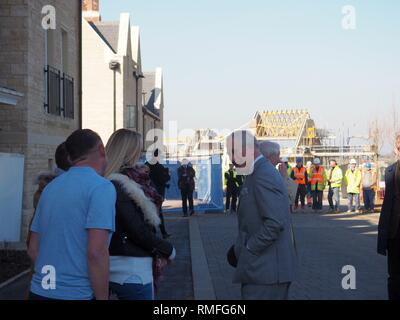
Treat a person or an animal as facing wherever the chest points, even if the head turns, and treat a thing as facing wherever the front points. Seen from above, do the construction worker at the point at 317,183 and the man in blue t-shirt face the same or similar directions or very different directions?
very different directions

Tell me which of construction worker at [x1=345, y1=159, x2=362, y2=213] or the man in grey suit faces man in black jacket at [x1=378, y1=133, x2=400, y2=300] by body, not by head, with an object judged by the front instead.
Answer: the construction worker

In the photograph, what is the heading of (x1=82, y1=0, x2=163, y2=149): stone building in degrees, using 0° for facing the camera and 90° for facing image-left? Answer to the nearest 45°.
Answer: approximately 270°

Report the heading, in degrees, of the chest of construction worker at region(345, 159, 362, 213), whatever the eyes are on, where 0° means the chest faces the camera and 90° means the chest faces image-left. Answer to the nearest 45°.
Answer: approximately 0°

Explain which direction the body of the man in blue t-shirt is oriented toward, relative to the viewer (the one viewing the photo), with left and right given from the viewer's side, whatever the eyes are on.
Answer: facing away from the viewer and to the right of the viewer

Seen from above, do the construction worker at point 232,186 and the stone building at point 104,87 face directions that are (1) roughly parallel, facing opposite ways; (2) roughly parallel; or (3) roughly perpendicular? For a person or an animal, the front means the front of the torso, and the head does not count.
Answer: roughly perpendicular

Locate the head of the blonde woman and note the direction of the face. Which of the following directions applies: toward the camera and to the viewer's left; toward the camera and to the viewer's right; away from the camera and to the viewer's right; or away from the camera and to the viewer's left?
away from the camera and to the viewer's right

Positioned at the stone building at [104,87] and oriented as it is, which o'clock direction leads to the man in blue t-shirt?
The man in blue t-shirt is roughly at 3 o'clock from the stone building.
